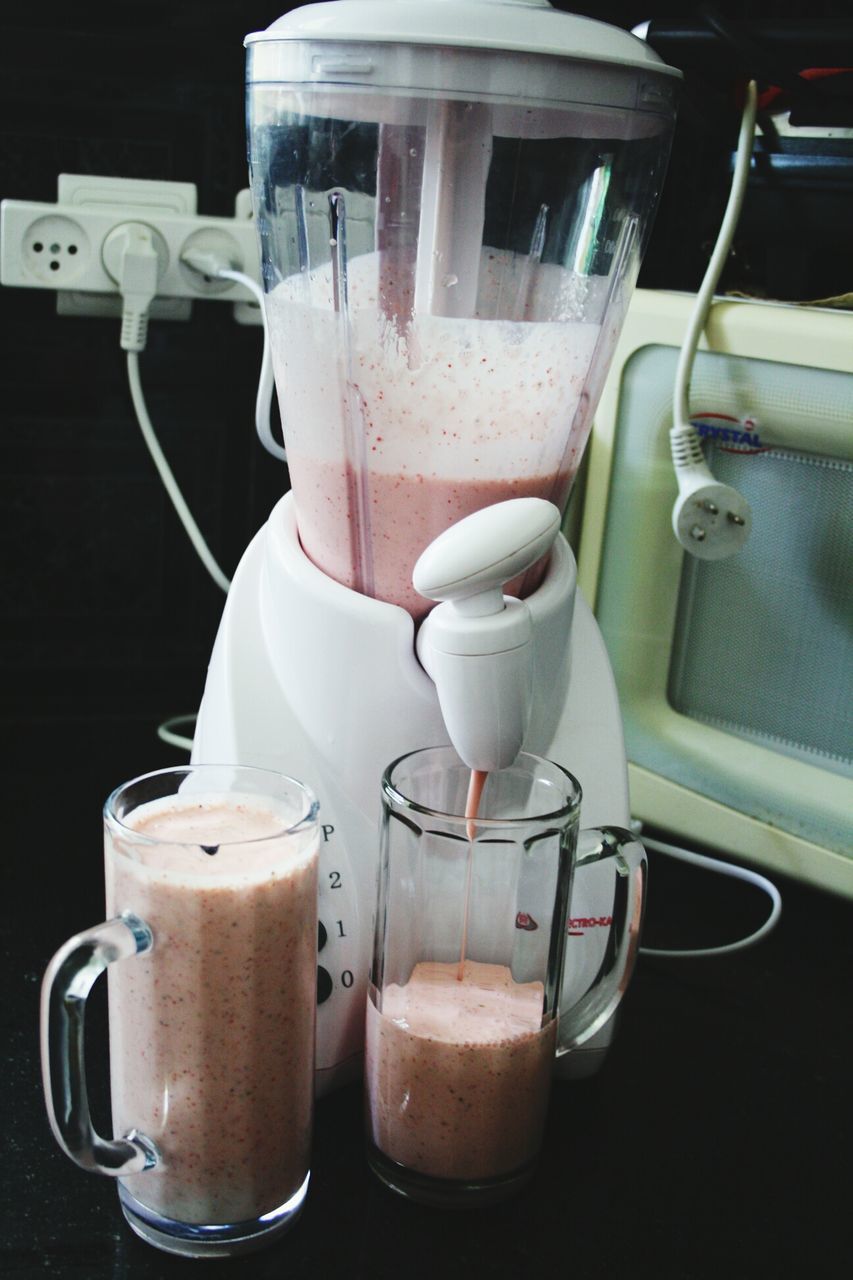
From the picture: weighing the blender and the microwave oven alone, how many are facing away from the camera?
0

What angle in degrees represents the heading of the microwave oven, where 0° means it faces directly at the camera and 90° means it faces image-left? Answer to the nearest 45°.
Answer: approximately 45°

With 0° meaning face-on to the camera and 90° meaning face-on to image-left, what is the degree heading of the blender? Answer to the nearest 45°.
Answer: approximately 0°
